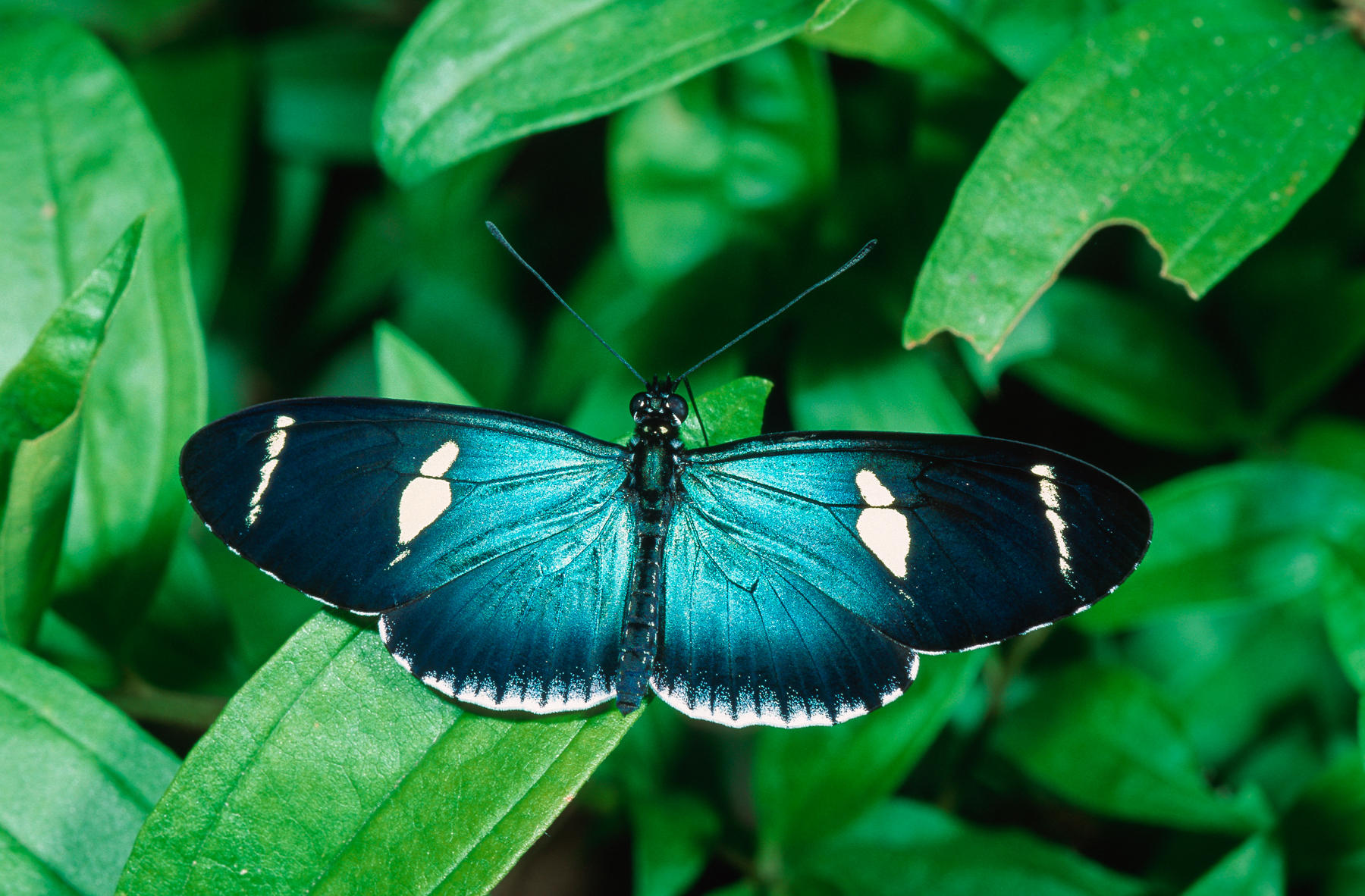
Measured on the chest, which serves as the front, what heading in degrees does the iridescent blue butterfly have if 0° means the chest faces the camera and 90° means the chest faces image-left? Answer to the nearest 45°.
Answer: approximately 180°

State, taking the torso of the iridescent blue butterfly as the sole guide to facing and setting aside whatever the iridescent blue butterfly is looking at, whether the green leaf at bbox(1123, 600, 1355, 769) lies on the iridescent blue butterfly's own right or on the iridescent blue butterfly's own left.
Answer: on the iridescent blue butterfly's own right

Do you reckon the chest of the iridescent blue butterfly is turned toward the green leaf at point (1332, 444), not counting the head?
no

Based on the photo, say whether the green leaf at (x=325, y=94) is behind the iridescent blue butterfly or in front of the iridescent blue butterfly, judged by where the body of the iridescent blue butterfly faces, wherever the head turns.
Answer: in front
